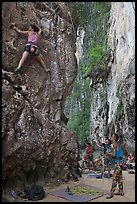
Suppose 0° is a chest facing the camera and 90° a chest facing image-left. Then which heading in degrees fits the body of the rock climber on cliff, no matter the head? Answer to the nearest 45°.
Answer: approximately 180°
